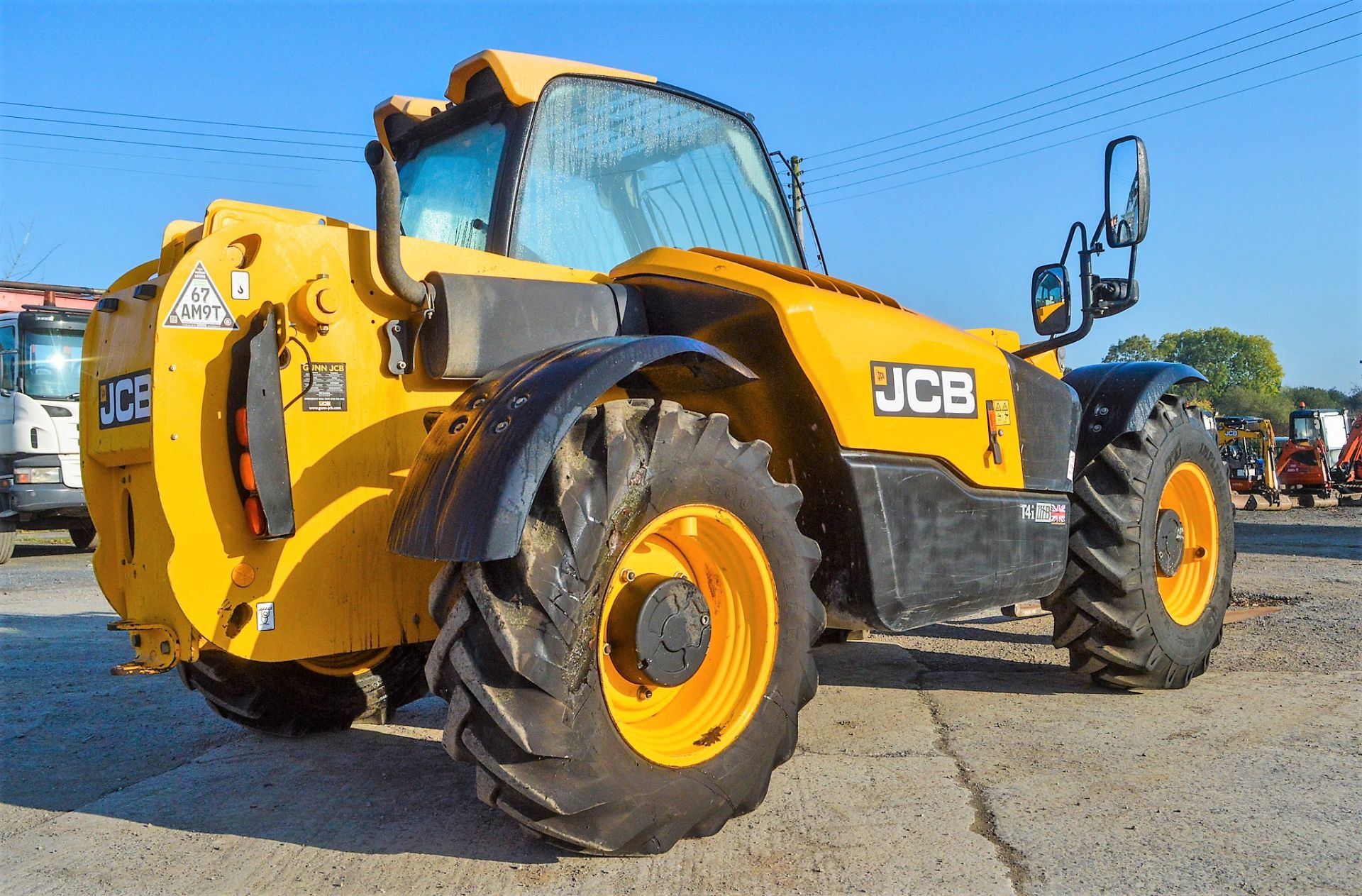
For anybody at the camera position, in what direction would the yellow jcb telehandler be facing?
facing away from the viewer and to the right of the viewer

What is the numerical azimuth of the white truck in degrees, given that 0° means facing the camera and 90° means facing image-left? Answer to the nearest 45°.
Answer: approximately 315°

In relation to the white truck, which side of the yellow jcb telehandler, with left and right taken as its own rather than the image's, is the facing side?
left
